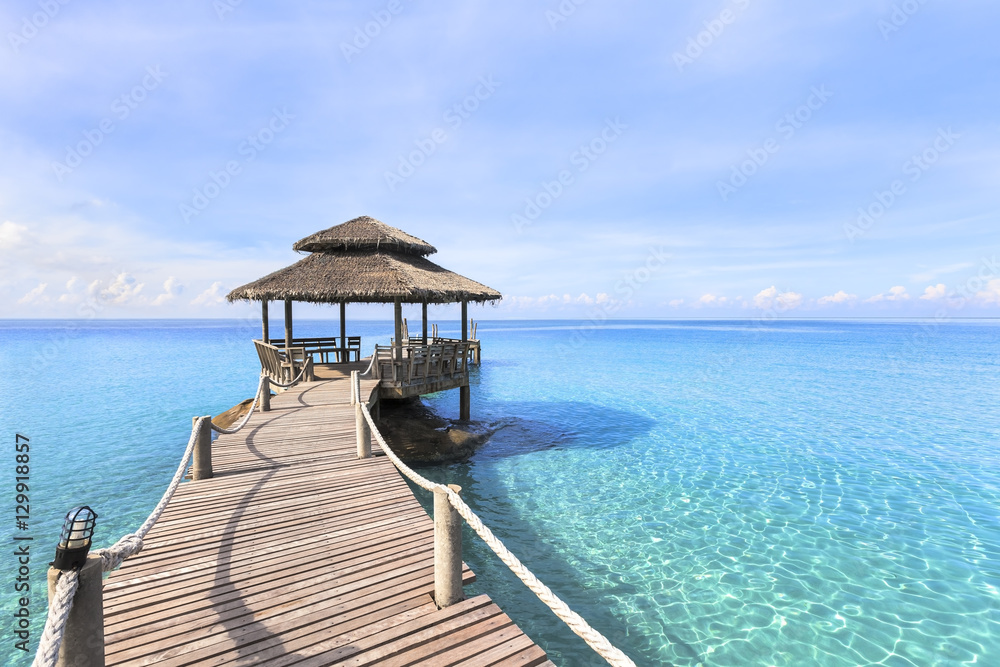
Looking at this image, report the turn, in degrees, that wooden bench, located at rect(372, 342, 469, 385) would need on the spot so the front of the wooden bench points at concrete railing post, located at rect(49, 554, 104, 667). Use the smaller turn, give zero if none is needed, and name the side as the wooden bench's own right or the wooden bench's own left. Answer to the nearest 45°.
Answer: approximately 135° to the wooden bench's own left

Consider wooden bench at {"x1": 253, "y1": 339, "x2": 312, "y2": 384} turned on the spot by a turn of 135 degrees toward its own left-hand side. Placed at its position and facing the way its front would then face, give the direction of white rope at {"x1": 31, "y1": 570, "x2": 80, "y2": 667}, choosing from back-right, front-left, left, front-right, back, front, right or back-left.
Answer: left

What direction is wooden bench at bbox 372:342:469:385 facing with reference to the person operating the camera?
facing away from the viewer and to the left of the viewer

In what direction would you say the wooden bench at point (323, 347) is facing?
toward the camera

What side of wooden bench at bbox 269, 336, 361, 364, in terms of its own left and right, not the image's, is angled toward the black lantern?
front

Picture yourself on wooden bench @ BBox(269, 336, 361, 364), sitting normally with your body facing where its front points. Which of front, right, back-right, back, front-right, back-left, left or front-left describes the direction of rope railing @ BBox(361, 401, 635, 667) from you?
front

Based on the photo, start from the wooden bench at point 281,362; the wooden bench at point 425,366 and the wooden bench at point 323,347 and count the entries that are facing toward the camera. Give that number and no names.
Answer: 1

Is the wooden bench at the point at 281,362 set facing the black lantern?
no

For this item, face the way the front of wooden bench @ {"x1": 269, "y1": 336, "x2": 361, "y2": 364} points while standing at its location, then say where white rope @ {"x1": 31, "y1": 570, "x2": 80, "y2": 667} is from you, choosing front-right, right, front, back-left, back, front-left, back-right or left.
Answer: front

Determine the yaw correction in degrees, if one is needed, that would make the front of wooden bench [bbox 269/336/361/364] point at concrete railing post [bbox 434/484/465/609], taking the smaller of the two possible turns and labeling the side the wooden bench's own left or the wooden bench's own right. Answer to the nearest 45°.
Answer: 0° — it already faces it

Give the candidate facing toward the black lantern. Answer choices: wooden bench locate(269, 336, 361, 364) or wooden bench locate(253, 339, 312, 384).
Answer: wooden bench locate(269, 336, 361, 364)

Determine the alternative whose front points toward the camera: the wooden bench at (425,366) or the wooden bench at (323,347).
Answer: the wooden bench at (323,347)

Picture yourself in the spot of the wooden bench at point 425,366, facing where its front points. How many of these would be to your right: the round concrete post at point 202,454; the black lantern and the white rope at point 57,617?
0

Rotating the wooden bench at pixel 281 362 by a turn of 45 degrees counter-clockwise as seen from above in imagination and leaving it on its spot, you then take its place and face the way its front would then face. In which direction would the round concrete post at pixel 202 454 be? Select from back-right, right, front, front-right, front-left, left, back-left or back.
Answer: back

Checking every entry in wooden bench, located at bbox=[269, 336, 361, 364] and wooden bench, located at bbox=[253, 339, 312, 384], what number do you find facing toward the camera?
1

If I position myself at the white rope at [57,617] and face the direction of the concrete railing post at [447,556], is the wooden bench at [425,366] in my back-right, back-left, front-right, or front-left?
front-left

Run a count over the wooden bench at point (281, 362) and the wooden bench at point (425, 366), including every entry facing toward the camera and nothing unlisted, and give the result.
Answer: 0

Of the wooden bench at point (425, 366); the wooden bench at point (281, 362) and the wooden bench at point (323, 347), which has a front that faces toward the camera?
the wooden bench at point (323, 347)

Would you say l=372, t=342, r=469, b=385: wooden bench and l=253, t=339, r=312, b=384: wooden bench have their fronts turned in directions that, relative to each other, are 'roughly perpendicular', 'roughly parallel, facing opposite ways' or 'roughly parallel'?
roughly perpendicular

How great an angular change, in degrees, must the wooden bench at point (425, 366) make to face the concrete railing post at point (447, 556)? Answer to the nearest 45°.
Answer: approximately 135° to its left

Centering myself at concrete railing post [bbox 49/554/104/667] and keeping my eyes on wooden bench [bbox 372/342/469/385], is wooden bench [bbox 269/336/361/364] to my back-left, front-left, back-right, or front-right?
front-left
